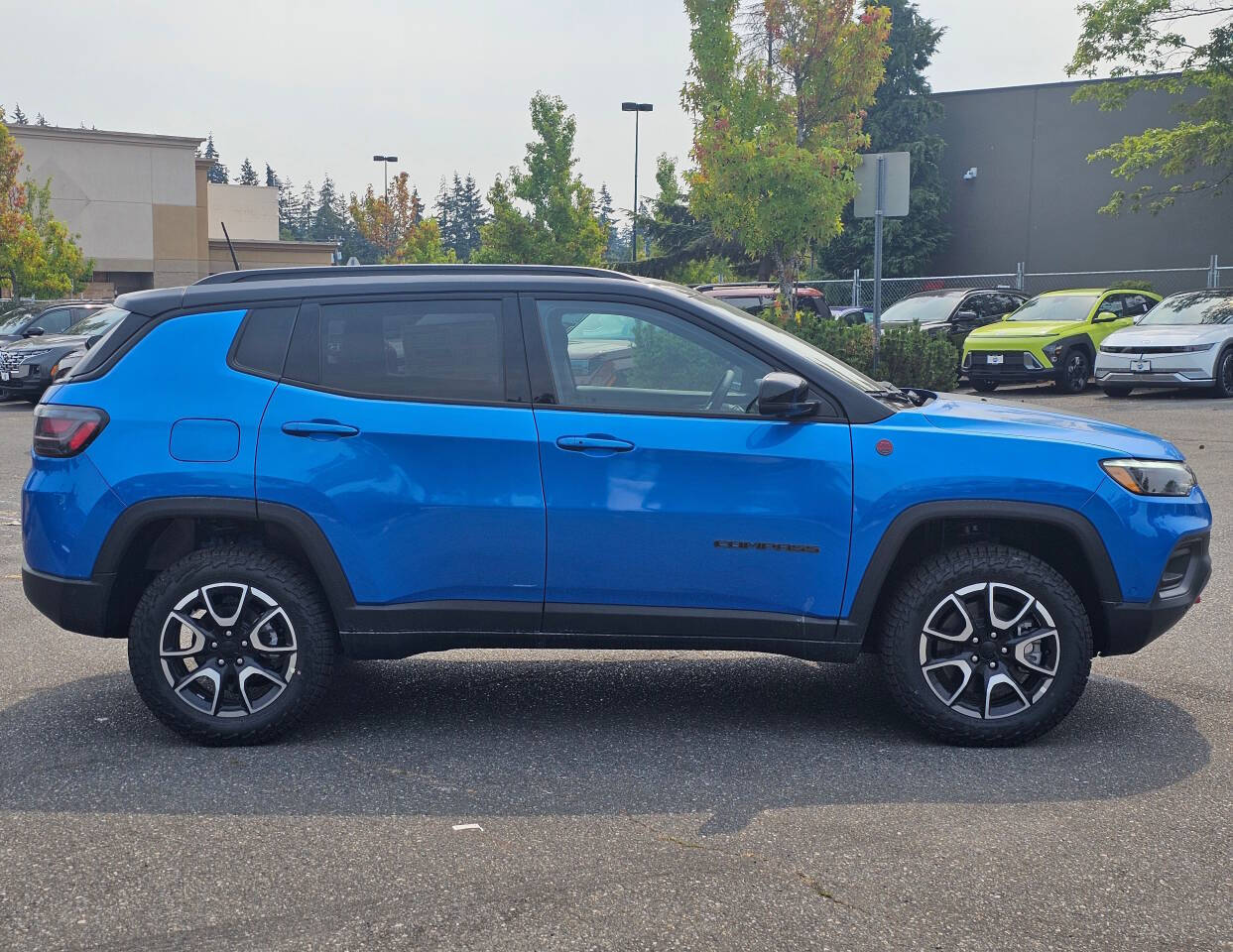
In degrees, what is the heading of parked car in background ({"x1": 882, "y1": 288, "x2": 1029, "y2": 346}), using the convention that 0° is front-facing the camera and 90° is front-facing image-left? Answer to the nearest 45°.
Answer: approximately 45°

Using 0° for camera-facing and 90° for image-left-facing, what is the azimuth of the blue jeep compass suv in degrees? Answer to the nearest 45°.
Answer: approximately 270°

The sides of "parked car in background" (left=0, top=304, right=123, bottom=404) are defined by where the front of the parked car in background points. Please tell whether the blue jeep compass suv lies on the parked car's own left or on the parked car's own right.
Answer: on the parked car's own left

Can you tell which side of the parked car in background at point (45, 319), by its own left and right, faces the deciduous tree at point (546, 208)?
back

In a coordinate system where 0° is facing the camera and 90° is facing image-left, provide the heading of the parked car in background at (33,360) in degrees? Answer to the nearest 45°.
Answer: approximately 45°

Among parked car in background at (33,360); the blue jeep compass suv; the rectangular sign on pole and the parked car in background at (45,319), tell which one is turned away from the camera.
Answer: the rectangular sign on pole

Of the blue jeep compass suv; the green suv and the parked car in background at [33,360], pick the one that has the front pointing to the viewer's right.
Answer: the blue jeep compass suv

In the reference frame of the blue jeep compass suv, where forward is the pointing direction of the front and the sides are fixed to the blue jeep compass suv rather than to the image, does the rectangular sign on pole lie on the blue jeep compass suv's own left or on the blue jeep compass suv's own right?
on the blue jeep compass suv's own left

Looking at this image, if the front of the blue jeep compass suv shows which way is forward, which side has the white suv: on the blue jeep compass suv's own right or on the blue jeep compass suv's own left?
on the blue jeep compass suv's own left

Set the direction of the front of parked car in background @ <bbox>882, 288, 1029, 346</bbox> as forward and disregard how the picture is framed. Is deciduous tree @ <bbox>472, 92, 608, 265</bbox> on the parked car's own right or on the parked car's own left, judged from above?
on the parked car's own right

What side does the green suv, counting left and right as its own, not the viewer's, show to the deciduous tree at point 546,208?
right

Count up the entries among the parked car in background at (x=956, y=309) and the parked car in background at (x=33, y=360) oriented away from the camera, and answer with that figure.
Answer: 0

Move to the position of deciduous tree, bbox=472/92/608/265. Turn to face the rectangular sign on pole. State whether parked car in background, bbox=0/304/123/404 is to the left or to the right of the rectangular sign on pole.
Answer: right

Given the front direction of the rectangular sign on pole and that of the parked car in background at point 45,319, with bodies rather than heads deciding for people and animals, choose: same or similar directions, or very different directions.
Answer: very different directions
